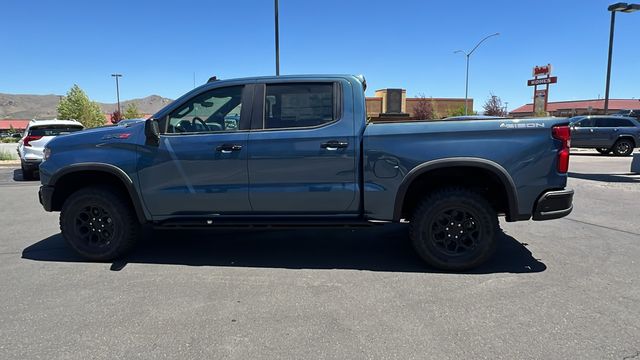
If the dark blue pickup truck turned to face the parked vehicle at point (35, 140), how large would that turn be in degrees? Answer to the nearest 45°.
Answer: approximately 45° to its right

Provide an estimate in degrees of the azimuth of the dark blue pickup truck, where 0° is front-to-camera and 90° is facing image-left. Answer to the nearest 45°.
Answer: approximately 90°

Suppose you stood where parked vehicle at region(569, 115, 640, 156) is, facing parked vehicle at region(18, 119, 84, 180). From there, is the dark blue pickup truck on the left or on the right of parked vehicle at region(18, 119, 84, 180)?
left

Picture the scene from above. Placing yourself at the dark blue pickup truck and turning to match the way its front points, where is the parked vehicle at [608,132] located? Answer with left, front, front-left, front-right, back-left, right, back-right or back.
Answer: back-right
